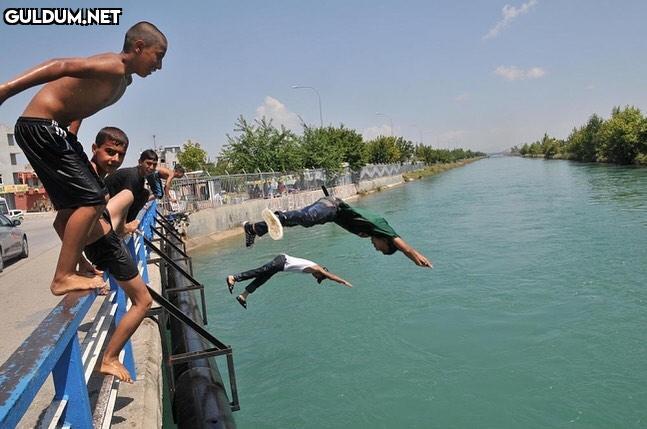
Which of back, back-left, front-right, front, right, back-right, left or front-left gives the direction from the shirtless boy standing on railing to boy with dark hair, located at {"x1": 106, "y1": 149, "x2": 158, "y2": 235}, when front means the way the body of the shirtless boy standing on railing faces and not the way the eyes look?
left

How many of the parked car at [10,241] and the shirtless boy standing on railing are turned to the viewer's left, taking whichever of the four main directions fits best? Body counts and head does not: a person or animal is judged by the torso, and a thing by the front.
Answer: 0

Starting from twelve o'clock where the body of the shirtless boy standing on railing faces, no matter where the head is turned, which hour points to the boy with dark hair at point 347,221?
The boy with dark hair is roughly at 11 o'clock from the shirtless boy standing on railing.

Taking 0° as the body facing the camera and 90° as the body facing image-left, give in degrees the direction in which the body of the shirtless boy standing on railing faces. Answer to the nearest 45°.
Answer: approximately 270°

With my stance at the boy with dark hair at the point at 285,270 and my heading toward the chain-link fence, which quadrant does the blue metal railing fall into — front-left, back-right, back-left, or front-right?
back-left

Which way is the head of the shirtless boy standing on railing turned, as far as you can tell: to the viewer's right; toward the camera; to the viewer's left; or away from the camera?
to the viewer's right

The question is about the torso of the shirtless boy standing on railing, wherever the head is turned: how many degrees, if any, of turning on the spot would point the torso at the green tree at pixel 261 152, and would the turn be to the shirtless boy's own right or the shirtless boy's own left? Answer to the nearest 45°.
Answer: approximately 90° to the shirtless boy's own left

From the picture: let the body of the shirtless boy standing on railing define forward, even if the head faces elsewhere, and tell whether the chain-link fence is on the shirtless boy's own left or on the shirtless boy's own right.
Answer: on the shirtless boy's own left

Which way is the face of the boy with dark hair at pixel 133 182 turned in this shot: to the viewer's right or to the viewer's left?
to the viewer's right

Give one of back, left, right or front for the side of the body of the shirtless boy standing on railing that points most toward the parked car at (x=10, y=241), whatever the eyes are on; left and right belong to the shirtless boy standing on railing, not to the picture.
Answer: left
